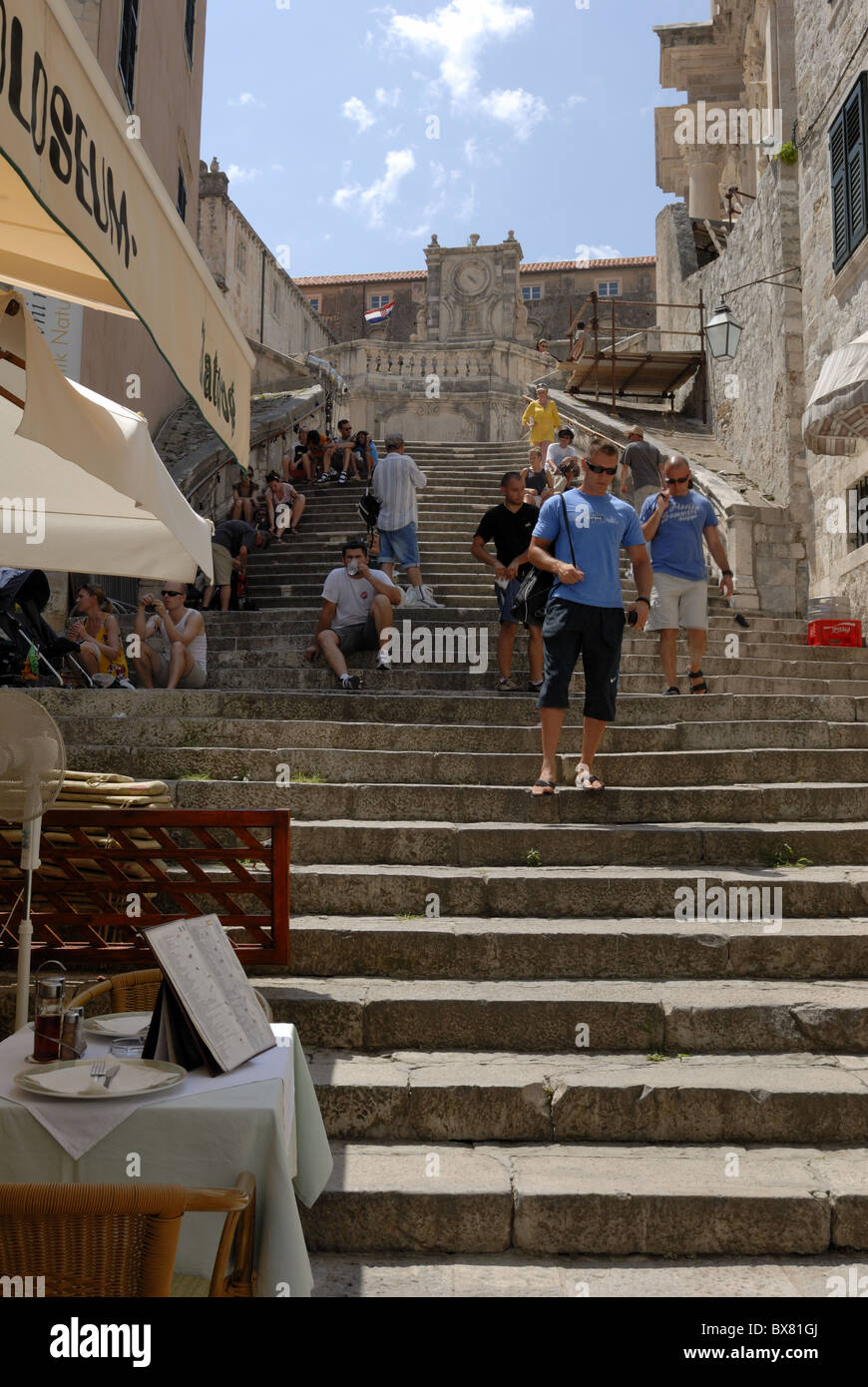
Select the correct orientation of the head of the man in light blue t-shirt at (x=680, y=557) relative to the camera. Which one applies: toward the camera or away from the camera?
toward the camera

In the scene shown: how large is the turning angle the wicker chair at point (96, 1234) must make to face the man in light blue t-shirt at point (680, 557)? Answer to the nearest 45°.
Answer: approximately 45° to its right

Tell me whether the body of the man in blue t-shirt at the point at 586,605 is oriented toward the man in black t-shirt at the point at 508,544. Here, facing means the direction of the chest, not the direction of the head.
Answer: no

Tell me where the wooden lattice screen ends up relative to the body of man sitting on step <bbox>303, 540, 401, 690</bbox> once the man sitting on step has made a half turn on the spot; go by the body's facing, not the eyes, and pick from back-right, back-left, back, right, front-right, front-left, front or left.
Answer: back

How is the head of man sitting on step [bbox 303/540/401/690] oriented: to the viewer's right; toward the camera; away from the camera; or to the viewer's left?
toward the camera

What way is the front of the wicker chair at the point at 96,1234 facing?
away from the camera

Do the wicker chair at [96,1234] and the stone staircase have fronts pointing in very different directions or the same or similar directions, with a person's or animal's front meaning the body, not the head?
very different directions

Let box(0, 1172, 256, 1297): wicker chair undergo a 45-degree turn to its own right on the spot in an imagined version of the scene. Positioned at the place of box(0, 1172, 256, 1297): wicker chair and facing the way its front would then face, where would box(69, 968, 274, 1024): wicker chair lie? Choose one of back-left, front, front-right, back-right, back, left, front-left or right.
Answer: front-left

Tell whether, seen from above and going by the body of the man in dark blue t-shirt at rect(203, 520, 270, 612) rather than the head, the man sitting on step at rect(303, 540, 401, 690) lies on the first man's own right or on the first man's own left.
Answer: on the first man's own right

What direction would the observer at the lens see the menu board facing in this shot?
facing the viewer and to the right of the viewer

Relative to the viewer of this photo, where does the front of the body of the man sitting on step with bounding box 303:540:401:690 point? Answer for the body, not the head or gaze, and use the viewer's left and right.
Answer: facing the viewer

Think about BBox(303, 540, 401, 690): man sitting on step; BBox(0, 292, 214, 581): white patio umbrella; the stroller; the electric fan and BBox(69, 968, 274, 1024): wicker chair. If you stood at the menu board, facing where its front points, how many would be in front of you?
0

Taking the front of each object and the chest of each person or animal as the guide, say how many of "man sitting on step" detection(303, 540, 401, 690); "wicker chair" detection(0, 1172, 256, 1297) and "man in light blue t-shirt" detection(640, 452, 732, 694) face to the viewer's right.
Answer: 0

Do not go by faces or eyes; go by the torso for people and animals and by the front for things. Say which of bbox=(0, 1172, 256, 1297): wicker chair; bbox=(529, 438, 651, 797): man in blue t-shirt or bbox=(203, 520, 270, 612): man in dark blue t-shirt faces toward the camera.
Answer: the man in blue t-shirt

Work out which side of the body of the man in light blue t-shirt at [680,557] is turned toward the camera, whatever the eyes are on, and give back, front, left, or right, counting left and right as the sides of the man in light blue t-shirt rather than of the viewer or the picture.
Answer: front

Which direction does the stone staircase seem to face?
toward the camera

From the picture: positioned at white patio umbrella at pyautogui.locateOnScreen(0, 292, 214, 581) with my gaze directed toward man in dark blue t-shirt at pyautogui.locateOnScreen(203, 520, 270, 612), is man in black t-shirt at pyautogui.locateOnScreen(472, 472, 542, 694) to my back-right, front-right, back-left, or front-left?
front-right

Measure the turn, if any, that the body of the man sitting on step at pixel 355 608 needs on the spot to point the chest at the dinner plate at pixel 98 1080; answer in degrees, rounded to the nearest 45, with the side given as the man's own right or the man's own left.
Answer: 0° — they already face it

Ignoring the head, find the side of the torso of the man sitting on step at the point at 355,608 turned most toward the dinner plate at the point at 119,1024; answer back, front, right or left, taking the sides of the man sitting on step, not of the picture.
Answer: front
